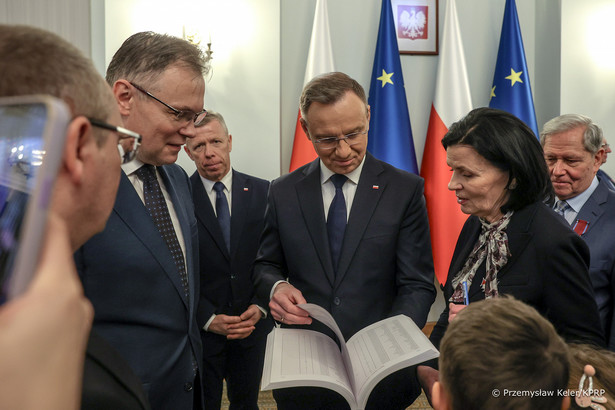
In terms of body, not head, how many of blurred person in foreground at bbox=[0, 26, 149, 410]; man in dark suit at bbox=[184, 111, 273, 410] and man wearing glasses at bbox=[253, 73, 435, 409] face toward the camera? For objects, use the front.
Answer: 2

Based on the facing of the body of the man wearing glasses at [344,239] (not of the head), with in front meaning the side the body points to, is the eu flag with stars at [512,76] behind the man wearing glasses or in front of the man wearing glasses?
behind

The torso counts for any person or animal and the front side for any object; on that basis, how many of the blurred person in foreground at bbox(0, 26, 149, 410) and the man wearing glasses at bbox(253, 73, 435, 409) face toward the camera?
1

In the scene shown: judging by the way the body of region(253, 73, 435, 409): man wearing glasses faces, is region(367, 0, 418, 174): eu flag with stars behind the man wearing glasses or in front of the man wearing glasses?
behind

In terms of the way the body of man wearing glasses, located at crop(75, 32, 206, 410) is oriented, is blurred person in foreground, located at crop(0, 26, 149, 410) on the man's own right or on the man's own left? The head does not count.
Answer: on the man's own right

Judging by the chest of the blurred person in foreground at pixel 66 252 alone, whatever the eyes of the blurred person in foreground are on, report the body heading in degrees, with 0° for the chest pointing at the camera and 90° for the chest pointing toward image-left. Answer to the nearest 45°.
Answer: approximately 225°

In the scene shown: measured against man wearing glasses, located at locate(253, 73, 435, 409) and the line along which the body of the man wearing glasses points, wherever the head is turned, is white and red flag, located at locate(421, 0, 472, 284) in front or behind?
behind

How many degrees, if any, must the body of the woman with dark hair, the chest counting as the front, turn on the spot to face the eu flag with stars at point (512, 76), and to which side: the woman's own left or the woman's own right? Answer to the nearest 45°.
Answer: approximately 135° to the woman's own right
